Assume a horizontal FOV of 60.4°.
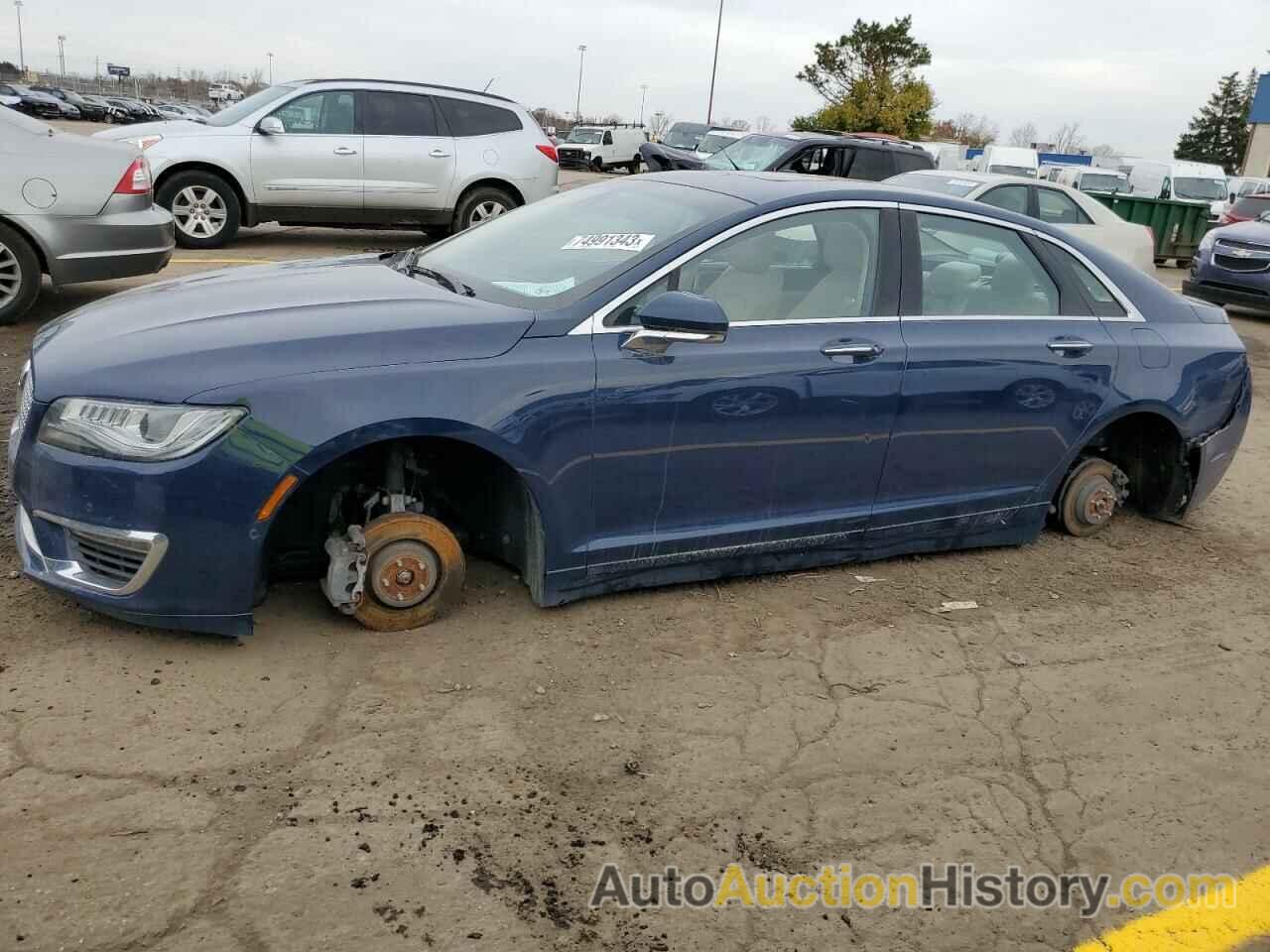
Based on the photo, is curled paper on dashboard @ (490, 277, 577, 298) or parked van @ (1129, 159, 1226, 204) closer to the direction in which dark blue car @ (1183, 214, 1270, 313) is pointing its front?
the curled paper on dashboard

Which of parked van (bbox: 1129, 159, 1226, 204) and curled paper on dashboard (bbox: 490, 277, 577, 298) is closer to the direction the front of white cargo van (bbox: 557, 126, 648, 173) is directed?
the curled paper on dashboard

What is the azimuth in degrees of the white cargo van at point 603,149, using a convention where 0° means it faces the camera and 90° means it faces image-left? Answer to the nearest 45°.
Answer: approximately 45°

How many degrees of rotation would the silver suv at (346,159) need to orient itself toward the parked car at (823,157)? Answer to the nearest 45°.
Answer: approximately 180°

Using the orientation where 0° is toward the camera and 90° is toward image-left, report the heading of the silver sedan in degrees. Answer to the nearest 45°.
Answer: approximately 90°

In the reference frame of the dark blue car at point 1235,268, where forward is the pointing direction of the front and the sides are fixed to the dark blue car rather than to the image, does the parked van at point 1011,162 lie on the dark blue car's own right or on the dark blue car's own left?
on the dark blue car's own right

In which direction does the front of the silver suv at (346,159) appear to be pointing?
to the viewer's left

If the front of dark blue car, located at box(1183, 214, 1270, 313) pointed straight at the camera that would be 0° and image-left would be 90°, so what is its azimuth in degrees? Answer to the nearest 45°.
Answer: approximately 45°

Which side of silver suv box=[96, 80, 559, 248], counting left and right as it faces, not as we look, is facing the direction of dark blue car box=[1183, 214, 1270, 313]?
back

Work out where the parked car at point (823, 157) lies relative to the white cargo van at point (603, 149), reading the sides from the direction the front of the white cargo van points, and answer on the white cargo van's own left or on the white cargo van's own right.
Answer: on the white cargo van's own left

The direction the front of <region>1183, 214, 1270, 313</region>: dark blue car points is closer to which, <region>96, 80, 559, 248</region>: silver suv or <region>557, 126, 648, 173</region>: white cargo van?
the silver suv
